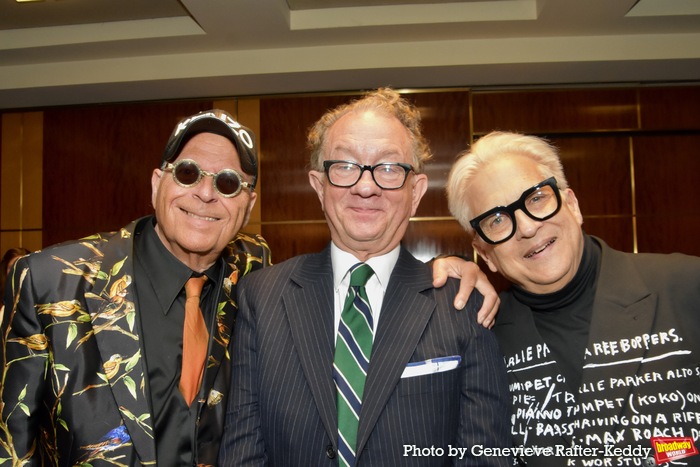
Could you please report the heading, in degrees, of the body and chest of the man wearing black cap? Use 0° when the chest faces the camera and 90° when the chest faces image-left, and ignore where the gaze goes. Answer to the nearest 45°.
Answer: approximately 315°
